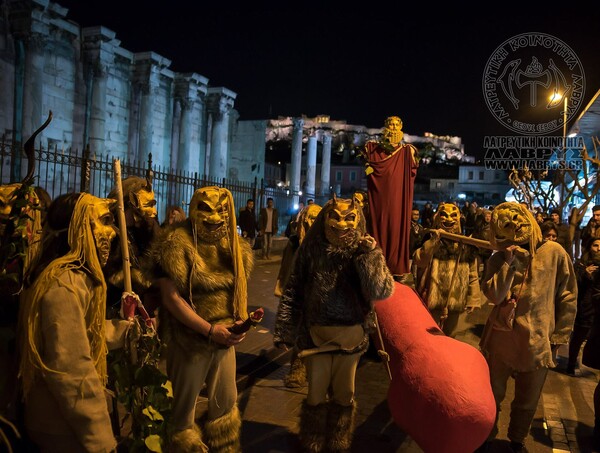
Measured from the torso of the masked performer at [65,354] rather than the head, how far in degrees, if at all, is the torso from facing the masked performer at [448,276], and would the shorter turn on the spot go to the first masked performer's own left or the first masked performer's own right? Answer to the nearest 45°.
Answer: approximately 45° to the first masked performer's own left

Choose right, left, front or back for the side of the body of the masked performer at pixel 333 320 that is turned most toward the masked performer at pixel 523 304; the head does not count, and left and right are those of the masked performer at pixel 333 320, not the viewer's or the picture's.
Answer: left

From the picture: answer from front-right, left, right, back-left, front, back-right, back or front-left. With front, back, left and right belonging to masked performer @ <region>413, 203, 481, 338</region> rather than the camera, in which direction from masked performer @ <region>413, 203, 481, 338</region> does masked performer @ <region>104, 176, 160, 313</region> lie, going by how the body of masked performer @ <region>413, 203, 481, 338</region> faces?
front-right

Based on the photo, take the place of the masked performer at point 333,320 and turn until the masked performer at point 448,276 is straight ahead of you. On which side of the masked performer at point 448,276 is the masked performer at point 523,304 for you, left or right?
right

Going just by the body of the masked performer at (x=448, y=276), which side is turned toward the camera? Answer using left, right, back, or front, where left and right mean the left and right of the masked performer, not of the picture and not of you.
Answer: front

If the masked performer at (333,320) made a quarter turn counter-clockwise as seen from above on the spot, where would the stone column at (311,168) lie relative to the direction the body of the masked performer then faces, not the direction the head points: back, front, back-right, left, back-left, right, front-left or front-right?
left

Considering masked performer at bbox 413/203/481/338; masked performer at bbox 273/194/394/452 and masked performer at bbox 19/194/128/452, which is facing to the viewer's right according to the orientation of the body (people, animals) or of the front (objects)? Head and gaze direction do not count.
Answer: masked performer at bbox 19/194/128/452

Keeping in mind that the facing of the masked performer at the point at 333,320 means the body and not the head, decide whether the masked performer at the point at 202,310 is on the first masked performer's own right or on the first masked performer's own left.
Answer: on the first masked performer's own right

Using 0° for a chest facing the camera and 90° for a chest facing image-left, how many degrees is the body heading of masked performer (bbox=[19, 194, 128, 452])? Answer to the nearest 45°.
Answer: approximately 270°

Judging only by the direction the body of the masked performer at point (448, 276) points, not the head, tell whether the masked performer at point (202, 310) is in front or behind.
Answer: in front

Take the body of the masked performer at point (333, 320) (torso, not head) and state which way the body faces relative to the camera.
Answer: toward the camera

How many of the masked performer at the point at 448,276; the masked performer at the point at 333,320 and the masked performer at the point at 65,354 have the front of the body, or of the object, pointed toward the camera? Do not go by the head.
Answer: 2
